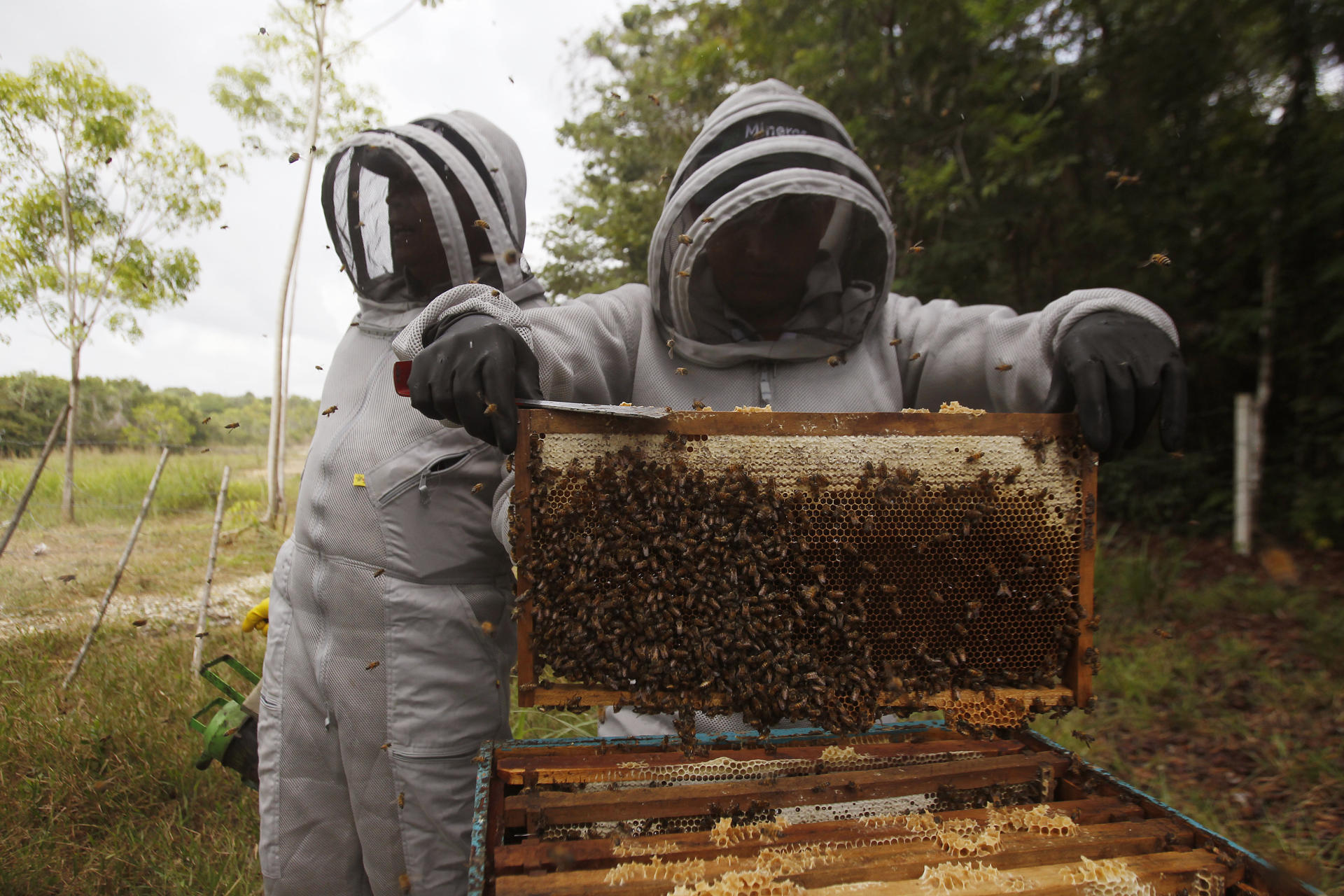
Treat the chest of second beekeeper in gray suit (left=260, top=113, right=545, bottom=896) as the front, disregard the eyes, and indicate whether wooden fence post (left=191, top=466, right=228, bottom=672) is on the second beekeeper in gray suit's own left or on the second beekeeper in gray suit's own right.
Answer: on the second beekeeper in gray suit's own right

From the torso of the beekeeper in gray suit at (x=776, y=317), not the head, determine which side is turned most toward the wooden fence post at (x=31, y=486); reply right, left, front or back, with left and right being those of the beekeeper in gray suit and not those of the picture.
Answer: right

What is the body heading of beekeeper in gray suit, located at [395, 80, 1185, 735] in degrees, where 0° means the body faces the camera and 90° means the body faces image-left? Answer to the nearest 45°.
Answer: approximately 0°

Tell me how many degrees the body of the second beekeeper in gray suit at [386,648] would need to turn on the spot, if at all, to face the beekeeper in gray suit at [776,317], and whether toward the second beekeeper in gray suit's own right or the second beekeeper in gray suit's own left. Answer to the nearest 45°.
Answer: approximately 90° to the second beekeeper in gray suit's own left

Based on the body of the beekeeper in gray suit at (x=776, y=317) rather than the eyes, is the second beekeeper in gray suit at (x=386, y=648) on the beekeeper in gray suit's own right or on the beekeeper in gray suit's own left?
on the beekeeper in gray suit's own right
